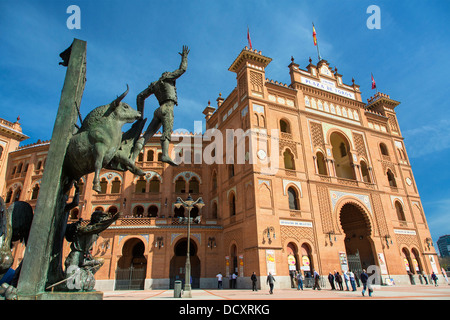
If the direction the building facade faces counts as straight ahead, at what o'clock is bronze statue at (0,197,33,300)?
The bronze statue is roughly at 2 o'clock from the building facade.

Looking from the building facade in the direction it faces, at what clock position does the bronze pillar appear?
The bronze pillar is roughly at 2 o'clock from the building facade.

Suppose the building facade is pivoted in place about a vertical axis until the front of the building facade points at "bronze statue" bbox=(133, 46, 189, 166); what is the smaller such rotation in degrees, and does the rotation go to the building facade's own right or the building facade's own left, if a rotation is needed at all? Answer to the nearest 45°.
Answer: approximately 45° to the building facade's own right

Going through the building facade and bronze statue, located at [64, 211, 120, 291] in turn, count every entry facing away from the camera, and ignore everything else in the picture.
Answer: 0

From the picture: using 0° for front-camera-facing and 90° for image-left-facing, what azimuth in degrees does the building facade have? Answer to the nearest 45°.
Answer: approximately 315°

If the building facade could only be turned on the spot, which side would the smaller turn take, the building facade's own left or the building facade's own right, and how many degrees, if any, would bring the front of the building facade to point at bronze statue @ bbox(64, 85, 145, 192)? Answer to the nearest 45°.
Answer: approximately 45° to the building facade's own right
